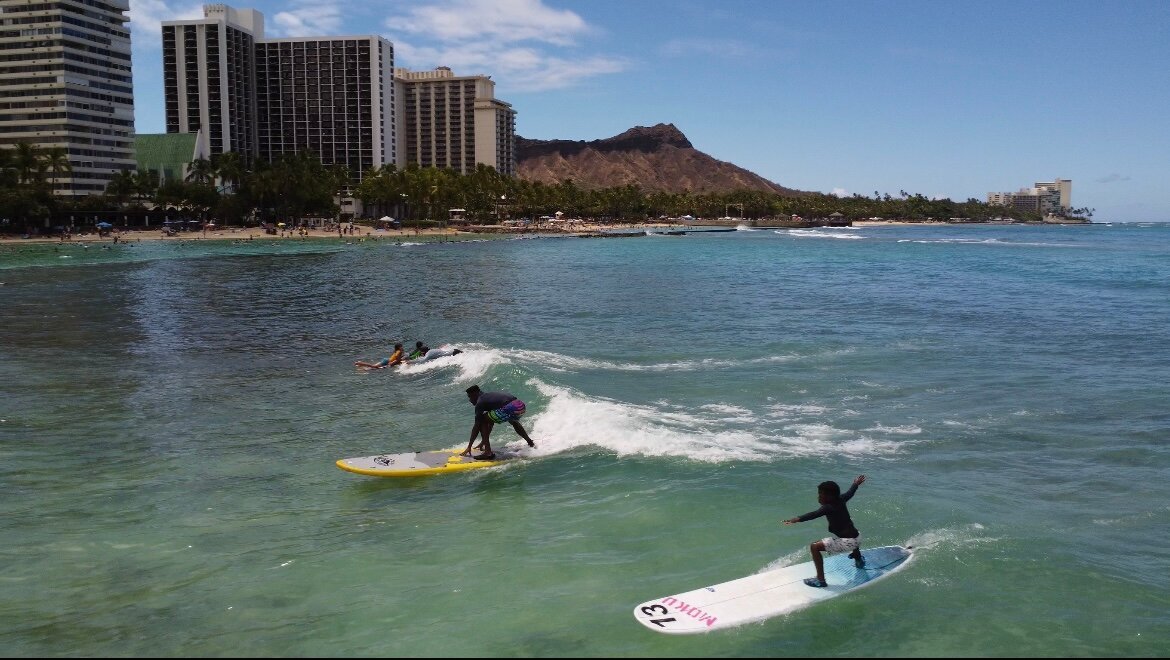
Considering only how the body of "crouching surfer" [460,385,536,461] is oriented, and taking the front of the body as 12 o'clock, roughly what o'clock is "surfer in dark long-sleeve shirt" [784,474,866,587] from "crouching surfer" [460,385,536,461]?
"surfer in dark long-sleeve shirt" [784,474,866,587] is roughly at 8 o'clock from "crouching surfer" [460,385,536,461].

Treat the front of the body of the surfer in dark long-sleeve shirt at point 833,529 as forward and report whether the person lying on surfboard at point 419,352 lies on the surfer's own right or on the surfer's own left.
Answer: on the surfer's own right

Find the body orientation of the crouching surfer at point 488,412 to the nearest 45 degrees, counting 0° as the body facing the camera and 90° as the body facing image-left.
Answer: approximately 90°

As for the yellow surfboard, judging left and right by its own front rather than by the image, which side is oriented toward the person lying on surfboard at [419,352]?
right

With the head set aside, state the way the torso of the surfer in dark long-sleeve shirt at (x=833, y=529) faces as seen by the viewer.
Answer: to the viewer's left

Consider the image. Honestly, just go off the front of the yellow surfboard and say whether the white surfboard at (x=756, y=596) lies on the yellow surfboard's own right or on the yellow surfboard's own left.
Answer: on the yellow surfboard's own left

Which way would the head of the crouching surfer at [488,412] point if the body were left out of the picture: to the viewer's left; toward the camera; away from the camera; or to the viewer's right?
to the viewer's left

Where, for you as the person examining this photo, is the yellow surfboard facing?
facing to the left of the viewer

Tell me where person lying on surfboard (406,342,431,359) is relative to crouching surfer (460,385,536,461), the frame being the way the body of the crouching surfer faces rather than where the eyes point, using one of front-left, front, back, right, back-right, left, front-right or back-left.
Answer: right
